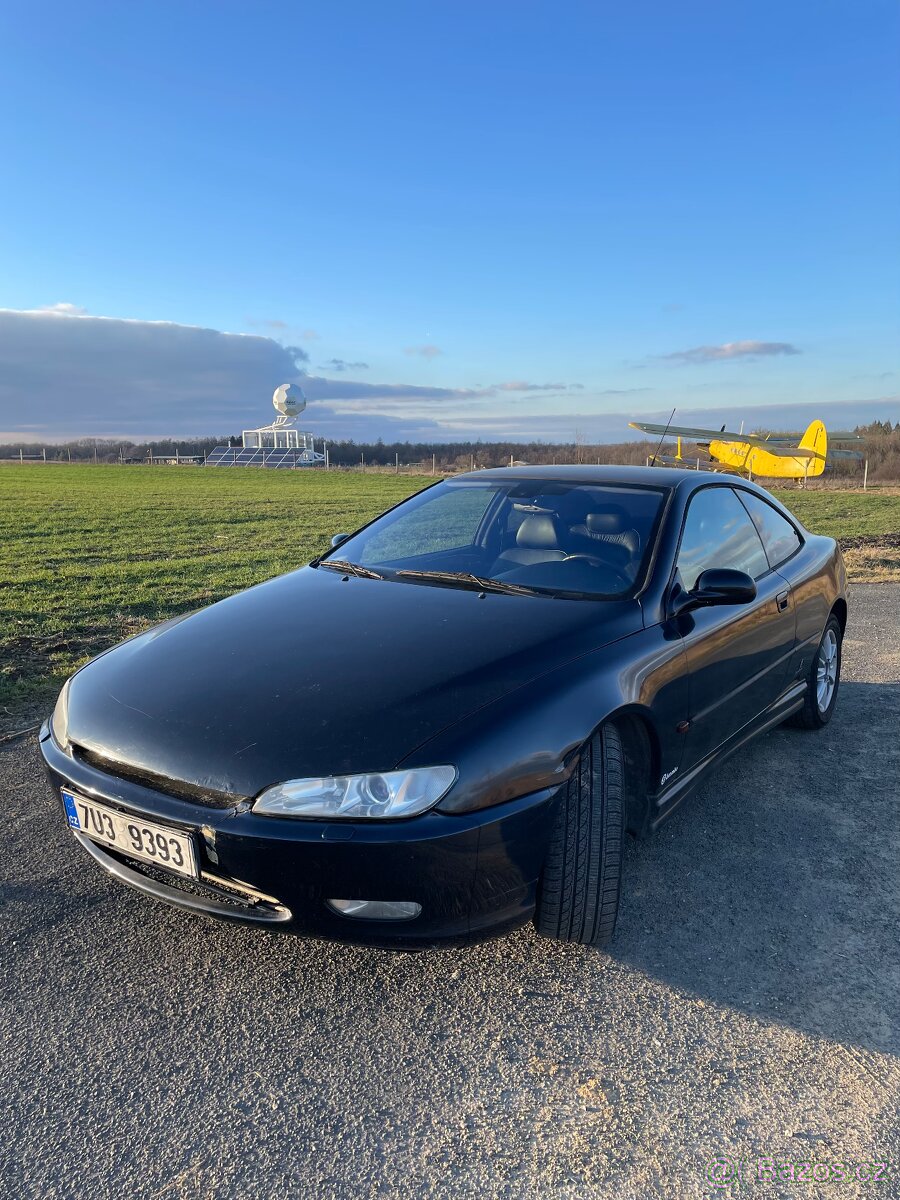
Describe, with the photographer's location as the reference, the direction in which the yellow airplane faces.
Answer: facing away from the viewer and to the left of the viewer

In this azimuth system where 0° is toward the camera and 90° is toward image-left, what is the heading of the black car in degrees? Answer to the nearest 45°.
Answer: approximately 45°

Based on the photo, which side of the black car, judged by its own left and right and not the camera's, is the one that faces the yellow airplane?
back
